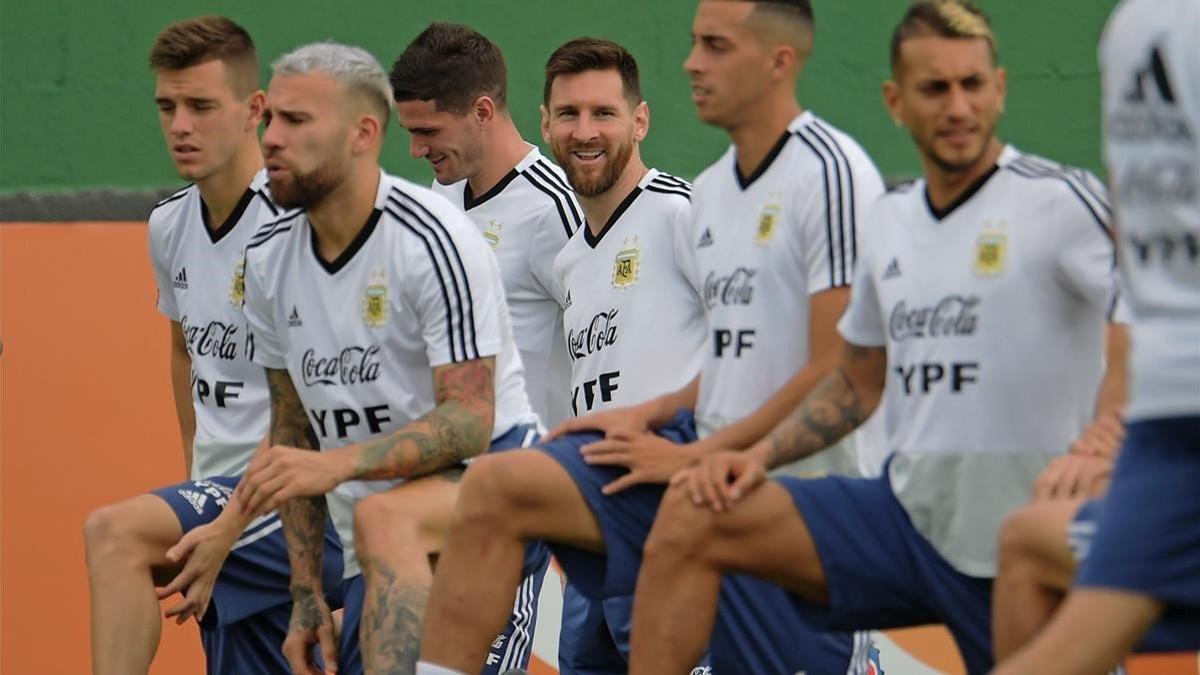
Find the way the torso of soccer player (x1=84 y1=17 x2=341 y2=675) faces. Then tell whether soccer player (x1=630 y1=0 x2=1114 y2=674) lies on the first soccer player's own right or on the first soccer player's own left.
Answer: on the first soccer player's own left

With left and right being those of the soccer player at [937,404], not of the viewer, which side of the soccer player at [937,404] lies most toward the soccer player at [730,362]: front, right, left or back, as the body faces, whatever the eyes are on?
right

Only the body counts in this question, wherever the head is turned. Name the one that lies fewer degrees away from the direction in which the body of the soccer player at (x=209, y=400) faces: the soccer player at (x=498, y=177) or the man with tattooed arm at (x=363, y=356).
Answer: the man with tattooed arm

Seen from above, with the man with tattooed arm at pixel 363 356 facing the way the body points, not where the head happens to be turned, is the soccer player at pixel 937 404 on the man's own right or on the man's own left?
on the man's own left

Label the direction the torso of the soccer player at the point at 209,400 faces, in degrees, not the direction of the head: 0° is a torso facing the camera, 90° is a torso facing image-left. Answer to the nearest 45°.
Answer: approximately 45°

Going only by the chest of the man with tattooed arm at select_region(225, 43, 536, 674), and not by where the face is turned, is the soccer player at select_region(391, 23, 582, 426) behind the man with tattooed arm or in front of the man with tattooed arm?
behind

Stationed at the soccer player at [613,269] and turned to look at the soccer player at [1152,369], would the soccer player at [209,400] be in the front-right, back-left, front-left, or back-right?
back-right

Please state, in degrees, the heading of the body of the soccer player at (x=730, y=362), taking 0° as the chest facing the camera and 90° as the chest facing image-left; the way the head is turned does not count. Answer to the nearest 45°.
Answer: approximately 45°
